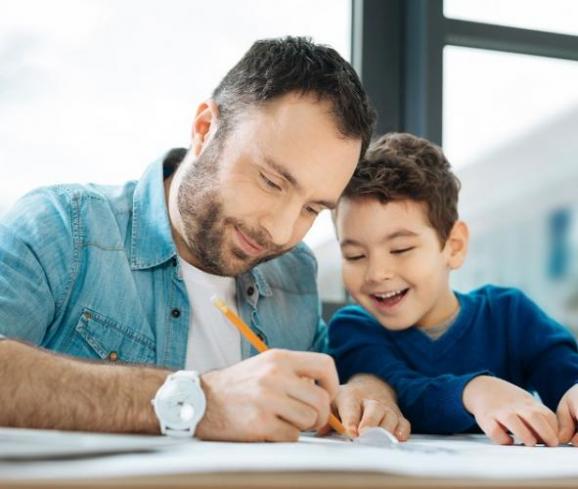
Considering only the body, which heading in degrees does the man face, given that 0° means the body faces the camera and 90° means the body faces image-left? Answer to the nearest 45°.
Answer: approximately 315°

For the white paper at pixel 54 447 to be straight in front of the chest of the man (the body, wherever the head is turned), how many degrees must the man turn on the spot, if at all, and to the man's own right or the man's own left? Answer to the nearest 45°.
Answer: approximately 45° to the man's own right

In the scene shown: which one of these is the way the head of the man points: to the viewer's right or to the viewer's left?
to the viewer's right
